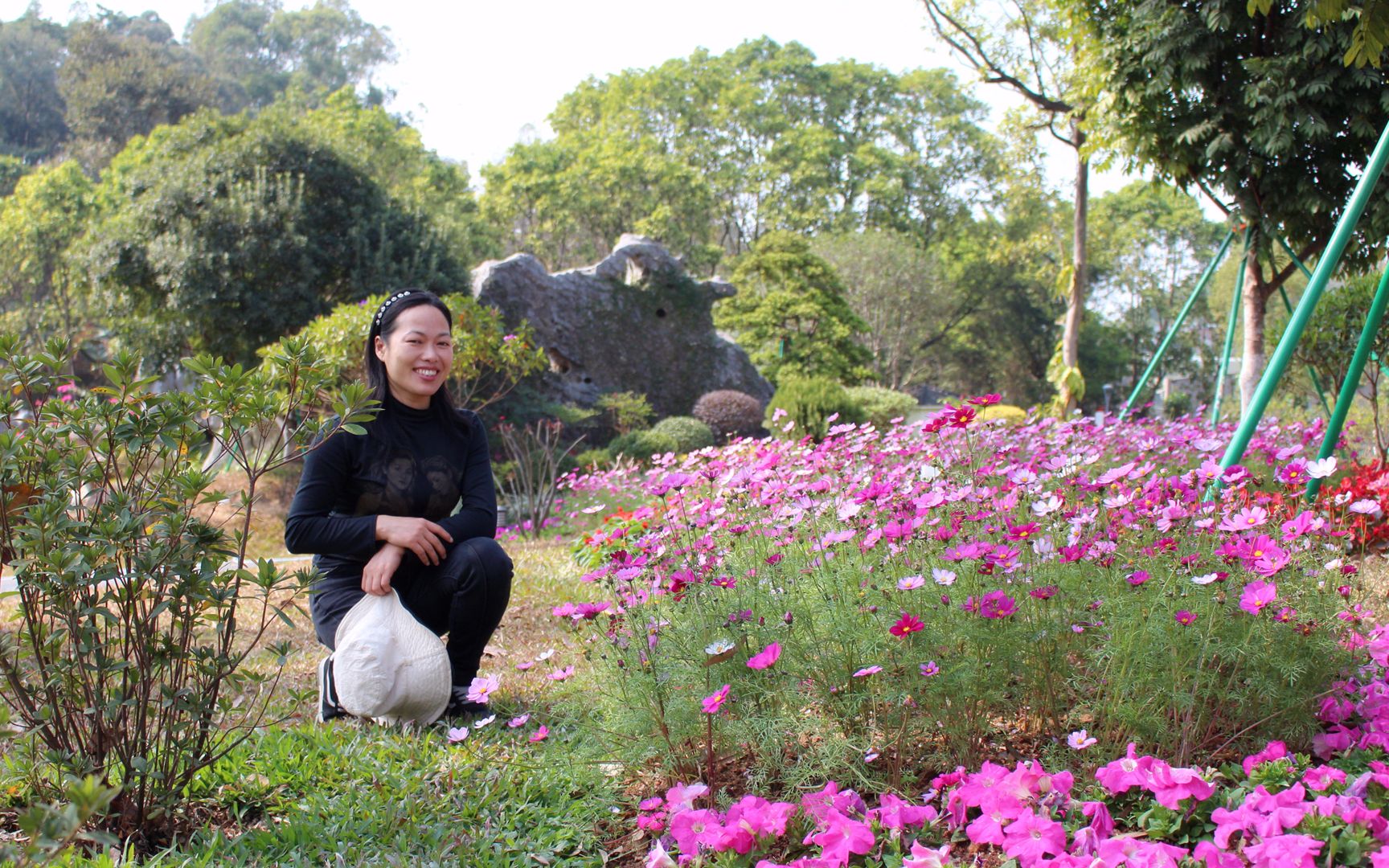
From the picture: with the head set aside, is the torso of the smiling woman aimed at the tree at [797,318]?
no

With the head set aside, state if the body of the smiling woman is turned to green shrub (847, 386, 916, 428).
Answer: no

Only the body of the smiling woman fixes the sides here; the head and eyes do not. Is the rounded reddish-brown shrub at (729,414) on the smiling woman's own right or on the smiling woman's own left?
on the smiling woman's own left

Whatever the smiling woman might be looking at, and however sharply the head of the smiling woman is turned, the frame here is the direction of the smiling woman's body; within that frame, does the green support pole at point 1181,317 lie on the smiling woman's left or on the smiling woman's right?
on the smiling woman's left

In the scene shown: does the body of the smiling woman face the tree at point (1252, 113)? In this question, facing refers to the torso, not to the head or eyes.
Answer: no

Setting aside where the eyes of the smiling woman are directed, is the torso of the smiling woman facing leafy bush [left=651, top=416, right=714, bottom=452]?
no

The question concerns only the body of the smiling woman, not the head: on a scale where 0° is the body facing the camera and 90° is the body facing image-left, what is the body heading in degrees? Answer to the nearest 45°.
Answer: approximately 315°
